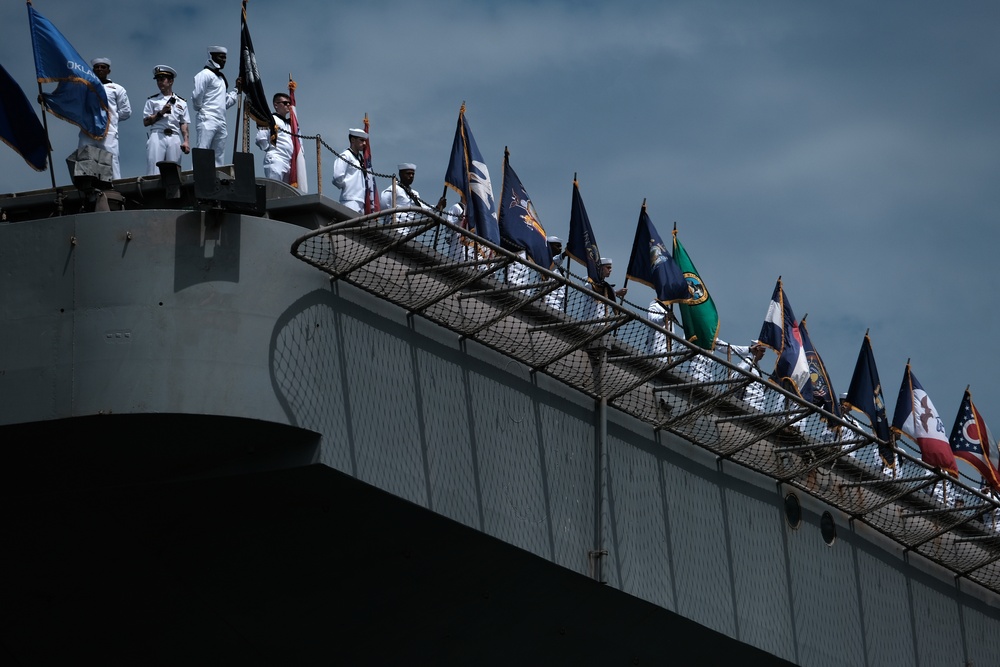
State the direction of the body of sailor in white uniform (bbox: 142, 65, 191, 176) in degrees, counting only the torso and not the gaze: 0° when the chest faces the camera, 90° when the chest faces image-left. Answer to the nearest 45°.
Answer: approximately 0°

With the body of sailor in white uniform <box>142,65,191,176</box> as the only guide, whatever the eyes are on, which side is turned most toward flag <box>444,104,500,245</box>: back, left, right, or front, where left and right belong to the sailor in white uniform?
left

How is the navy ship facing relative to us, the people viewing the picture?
facing the viewer and to the left of the viewer

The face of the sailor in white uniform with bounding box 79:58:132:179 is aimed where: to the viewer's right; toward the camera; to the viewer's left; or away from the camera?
toward the camera

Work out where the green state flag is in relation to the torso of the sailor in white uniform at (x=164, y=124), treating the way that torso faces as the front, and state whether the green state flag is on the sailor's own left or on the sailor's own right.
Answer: on the sailor's own left

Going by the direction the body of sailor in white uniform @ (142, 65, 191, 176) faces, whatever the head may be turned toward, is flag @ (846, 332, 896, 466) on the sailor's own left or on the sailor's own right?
on the sailor's own left
